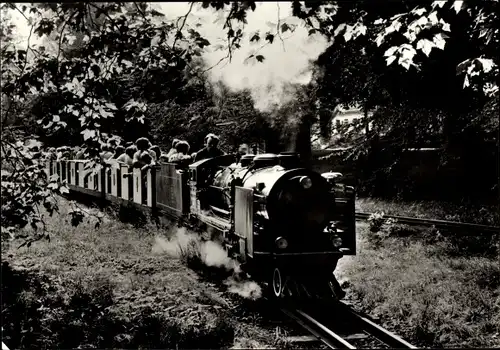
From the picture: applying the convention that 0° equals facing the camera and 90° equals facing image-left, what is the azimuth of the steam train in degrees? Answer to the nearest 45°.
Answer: approximately 315°

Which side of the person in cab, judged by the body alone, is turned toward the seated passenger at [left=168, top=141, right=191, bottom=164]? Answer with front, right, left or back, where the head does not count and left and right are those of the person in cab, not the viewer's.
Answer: back

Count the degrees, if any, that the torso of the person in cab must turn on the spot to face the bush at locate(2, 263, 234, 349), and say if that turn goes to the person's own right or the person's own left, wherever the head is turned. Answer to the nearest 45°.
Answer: approximately 45° to the person's own right

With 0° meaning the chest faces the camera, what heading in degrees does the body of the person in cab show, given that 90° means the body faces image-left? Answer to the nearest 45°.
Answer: approximately 315°

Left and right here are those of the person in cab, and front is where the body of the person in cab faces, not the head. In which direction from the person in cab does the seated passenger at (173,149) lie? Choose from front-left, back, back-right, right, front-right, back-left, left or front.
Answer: back

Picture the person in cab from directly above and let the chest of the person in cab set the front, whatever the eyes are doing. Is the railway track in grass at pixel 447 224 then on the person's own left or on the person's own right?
on the person's own left
